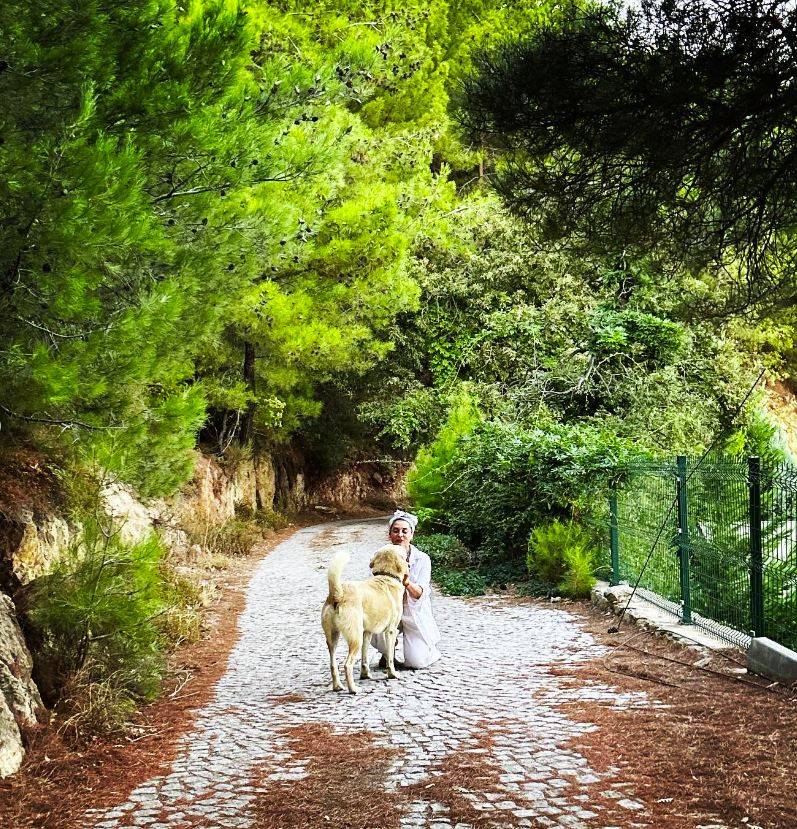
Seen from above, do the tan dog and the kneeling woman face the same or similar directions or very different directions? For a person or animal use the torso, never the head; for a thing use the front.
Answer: very different directions

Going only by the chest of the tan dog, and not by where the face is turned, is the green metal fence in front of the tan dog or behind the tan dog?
in front

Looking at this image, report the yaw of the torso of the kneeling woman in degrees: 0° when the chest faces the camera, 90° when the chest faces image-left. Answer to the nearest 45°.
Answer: approximately 45°

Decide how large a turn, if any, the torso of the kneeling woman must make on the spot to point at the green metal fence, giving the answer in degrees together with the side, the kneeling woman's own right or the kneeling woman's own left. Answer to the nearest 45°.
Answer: approximately 135° to the kneeling woman's own left

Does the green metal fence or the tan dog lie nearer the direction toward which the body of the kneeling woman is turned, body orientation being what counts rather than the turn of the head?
the tan dog

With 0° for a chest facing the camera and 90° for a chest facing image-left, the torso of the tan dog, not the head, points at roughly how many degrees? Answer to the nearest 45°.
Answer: approximately 225°

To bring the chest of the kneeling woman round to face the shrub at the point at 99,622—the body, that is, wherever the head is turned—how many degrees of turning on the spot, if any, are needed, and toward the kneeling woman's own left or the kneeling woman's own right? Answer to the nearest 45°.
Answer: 0° — they already face it

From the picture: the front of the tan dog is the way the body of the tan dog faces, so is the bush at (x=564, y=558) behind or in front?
in front
